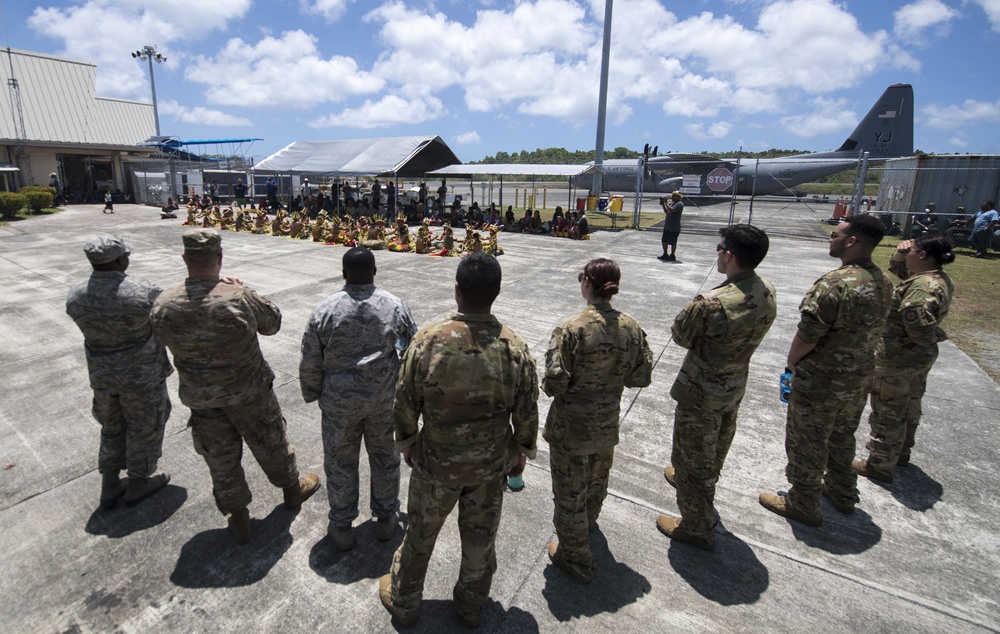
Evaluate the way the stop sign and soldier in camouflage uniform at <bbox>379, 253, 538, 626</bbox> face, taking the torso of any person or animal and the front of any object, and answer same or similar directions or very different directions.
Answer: very different directions

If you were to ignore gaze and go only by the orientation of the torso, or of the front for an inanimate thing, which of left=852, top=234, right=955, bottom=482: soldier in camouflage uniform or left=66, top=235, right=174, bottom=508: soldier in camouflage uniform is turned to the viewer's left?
left=852, top=234, right=955, bottom=482: soldier in camouflage uniform

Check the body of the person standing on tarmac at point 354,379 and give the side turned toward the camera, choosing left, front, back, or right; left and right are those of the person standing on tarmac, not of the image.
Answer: back

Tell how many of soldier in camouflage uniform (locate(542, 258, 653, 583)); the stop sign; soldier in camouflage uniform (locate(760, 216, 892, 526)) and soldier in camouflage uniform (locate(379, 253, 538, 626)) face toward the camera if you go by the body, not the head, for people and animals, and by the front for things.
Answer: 1

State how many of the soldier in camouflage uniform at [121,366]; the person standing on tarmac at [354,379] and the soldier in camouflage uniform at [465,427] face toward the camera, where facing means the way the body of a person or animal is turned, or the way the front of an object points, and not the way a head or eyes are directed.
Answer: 0

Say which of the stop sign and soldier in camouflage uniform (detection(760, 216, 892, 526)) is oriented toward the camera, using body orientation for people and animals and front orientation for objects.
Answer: the stop sign

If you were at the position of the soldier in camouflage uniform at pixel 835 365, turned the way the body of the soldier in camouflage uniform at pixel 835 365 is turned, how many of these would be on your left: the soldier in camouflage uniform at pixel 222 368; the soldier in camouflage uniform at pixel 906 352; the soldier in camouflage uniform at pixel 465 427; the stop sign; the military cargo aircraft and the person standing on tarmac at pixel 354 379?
3

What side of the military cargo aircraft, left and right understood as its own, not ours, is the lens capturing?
left

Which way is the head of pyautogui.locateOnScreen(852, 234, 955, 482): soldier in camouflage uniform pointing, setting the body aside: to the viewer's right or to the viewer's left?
to the viewer's left

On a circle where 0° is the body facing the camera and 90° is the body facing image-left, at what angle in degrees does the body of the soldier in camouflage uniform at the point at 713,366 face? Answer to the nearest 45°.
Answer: approximately 135°

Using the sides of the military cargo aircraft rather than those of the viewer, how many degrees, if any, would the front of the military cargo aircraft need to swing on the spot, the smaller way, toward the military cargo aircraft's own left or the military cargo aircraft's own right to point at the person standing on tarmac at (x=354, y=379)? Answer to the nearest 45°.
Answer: approximately 90° to the military cargo aircraft's own left

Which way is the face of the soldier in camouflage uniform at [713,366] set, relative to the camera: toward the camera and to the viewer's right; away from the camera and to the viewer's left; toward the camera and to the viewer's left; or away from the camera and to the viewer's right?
away from the camera and to the viewer's left

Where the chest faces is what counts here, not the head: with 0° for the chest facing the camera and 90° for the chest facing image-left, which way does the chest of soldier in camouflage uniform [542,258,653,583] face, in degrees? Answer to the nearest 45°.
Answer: approximately 135°

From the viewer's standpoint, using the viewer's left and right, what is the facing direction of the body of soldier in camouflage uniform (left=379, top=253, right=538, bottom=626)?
facing away from the viewer

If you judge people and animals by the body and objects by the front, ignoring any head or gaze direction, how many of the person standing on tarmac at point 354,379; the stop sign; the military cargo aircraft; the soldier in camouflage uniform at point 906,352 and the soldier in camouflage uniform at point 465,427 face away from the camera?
2

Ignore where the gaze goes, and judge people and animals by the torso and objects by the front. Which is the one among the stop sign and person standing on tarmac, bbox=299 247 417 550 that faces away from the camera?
the person standing on tarmac

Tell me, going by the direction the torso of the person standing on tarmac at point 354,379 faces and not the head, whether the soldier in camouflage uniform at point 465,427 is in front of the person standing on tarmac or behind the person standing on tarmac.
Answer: behind

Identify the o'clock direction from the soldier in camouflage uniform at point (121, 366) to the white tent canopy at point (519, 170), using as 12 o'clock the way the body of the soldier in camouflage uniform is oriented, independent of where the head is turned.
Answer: The white tent canopy is roughly at 12 o'clock from the soldier in camouflage uniform.

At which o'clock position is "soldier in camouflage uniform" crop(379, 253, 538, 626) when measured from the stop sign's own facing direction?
The soldier in camouflage uniform is roughly at 12 o'clock from the stop sign.
